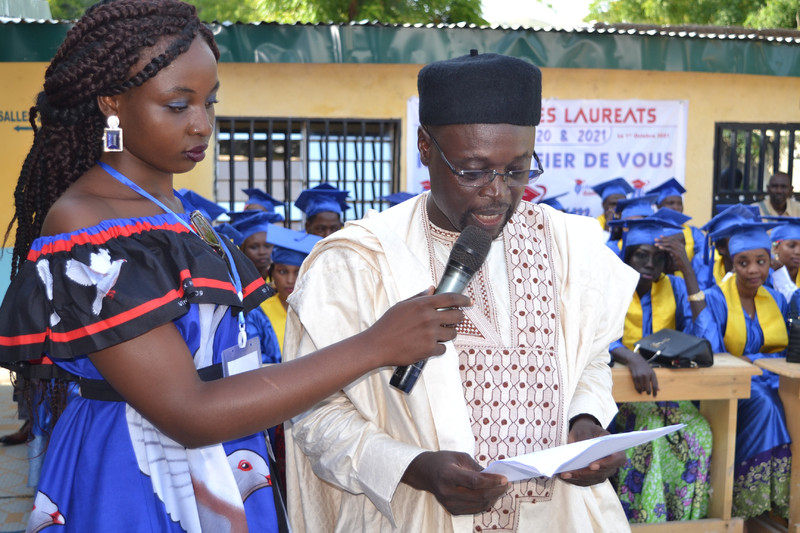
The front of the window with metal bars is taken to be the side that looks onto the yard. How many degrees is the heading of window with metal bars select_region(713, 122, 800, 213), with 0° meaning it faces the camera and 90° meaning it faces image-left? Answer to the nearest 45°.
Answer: approximately 0°

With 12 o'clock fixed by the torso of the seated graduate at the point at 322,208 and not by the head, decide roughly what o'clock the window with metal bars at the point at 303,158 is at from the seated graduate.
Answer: The window with metal bars is roughly at 6 o'clock from the seated graduate.

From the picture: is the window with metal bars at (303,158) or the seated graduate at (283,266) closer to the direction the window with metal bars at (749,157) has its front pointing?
the seated graduate

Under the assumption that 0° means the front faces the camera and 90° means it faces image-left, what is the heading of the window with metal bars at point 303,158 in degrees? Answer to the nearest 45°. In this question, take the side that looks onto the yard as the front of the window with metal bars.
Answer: approximately 0°

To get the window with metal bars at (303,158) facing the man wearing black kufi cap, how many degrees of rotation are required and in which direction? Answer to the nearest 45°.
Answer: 0° — it already faces them

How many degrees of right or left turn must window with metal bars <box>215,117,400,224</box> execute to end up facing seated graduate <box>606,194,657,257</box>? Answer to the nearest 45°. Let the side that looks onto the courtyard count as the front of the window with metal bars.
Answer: approximately 45° to its left

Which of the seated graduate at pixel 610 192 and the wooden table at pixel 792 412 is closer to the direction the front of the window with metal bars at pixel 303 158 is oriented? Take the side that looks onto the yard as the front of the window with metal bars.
the wooden table
